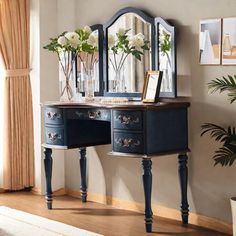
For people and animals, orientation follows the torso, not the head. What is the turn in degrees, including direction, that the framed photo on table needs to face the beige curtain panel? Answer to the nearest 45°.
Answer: approximately 90° to its right

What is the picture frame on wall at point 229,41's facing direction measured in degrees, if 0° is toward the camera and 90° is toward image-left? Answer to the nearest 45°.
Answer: approximately 45°

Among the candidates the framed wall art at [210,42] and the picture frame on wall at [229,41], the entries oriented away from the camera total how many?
0

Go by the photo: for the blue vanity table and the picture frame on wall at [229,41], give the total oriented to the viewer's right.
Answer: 0

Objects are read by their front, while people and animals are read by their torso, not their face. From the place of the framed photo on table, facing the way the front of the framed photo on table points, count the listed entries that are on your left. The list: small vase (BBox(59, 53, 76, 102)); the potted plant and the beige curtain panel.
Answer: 1

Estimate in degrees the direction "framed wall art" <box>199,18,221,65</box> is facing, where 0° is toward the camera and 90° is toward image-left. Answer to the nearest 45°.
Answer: approximately 45°

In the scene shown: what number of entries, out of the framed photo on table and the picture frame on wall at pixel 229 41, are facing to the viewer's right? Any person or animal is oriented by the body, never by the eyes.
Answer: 0
